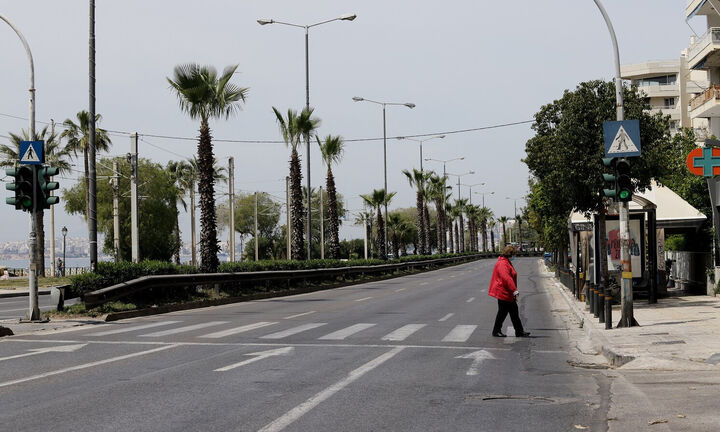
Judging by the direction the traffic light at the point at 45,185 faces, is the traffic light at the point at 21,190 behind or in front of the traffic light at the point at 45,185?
behind

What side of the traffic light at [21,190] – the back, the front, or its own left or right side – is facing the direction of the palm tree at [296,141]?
back

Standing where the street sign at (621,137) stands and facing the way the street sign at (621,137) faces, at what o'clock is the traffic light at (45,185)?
The traffic light is roughly at 3 o'clock from the street sign.

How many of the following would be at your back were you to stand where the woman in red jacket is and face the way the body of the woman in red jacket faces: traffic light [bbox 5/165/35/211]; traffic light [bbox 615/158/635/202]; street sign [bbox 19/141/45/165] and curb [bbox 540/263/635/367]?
2

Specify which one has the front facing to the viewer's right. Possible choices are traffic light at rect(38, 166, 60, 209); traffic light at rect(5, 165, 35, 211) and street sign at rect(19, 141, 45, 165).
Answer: traffic light at rect(38, 166, 60, 209)

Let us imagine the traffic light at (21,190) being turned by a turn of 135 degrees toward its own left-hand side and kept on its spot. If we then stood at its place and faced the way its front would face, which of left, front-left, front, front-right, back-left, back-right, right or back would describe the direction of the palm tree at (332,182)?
front-left

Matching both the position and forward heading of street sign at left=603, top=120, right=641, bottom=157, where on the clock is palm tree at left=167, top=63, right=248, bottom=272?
The palm tree is roughly at 4 o'clock from the street sign.

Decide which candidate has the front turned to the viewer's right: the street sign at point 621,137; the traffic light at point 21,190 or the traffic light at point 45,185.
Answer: the traffic light at point 45,185

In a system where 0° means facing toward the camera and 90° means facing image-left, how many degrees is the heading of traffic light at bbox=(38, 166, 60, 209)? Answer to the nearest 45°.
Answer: approximately 270°

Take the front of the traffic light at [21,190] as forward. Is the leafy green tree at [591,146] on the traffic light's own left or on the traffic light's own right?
on the traffic light's own left
